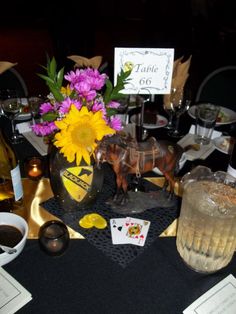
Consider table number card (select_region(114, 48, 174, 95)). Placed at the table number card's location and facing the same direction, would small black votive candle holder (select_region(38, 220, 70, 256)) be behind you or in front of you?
in front

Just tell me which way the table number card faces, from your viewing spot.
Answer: facing the viewer

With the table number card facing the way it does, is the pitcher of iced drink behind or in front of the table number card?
in front
